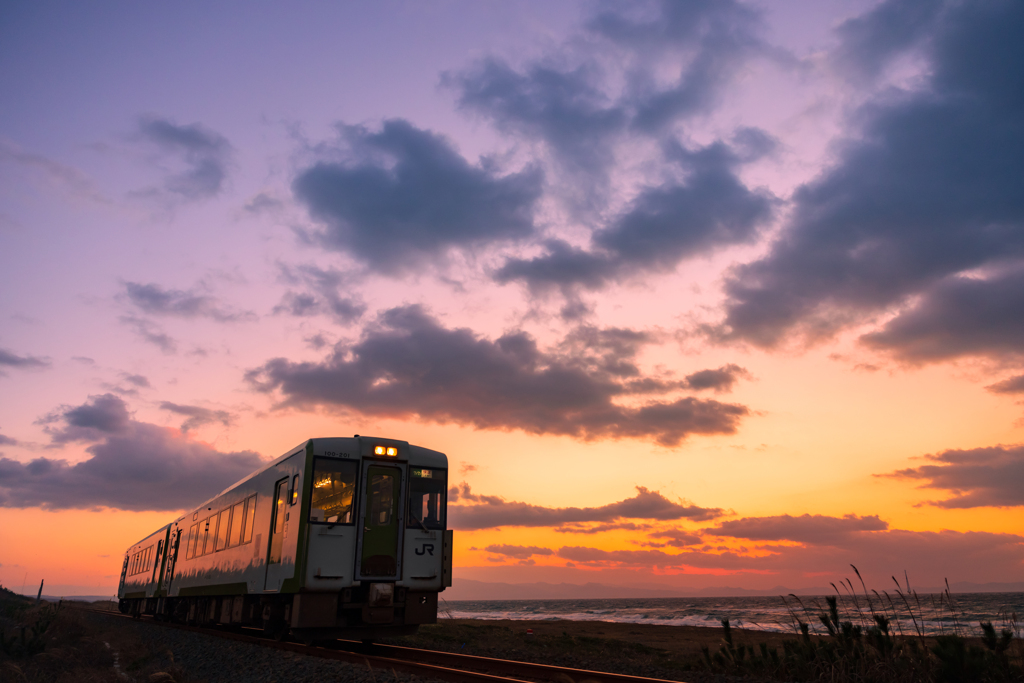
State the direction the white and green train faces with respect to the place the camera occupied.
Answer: facing the viewer and to the right of the viewer
